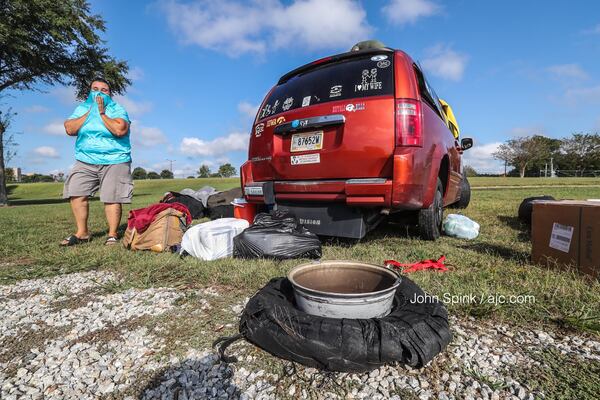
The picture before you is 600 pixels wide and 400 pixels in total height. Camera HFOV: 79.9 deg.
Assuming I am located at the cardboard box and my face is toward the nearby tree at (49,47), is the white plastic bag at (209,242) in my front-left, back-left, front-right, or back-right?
front-left

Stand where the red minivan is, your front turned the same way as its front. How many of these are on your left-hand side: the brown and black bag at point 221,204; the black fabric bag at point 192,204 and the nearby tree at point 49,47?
3

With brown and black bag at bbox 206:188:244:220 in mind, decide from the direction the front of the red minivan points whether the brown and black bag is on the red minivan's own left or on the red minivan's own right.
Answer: on the red minivan's own left

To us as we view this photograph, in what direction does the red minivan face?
facing away from the viewer and to the right of the viewer

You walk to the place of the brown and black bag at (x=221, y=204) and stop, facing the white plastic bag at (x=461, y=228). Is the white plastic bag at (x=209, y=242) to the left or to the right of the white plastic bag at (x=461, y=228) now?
right

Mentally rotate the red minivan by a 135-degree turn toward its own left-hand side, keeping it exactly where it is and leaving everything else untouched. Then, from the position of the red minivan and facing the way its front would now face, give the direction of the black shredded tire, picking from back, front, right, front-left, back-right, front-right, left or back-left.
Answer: left

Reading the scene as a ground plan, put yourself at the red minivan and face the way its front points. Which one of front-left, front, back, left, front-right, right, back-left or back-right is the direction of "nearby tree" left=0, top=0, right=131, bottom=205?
left

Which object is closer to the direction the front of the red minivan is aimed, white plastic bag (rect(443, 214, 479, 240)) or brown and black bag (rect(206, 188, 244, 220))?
the white plastic bag
